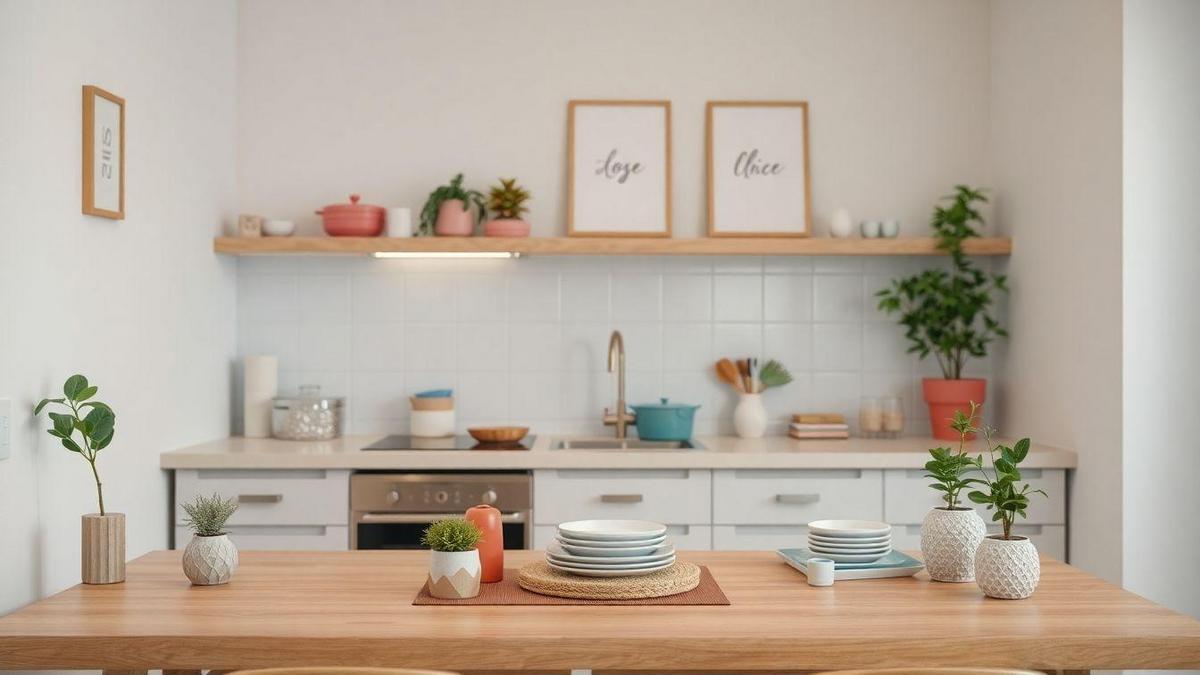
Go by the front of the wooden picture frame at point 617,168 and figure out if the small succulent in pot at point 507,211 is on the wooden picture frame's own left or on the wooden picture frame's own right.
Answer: on the wooden picture frame's own right

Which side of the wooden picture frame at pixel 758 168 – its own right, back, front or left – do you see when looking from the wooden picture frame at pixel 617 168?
right

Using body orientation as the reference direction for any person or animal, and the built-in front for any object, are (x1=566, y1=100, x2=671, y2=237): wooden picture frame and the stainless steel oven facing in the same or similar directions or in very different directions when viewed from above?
same or similar directions

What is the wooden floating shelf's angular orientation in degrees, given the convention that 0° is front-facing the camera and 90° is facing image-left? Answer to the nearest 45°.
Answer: approximately 0°

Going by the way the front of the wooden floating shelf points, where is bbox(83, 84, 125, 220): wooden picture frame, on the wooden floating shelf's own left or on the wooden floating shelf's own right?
on the wooden floating shelf's own right

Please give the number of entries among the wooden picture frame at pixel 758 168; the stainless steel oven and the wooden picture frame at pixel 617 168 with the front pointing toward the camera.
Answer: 3

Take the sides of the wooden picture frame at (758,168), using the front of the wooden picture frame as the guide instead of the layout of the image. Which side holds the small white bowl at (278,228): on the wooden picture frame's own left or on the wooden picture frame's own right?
on the wooden picture frame's own right

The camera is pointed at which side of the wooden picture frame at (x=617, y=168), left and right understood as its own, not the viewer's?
front

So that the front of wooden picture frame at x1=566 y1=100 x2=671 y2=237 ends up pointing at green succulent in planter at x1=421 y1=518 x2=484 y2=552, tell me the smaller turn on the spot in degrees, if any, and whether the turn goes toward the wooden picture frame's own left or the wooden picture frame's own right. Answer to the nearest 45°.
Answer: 0° — it already faces it

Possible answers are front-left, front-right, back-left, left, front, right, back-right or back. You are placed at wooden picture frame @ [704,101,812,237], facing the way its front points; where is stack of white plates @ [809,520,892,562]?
front

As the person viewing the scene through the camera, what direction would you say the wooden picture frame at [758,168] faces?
facing the viewer

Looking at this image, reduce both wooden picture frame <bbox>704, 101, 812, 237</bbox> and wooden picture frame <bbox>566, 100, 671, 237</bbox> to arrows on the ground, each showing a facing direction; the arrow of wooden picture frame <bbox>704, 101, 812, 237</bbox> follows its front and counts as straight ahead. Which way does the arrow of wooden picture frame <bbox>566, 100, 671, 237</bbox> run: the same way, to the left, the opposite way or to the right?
the same way

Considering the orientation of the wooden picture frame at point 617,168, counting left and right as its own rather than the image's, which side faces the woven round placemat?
front

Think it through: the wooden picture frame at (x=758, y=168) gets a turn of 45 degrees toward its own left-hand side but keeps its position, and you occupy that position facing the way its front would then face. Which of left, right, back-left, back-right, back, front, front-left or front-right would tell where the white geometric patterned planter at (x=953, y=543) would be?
front-right

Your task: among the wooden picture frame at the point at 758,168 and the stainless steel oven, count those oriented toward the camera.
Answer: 2

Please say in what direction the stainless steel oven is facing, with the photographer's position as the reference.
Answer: facing the viewer

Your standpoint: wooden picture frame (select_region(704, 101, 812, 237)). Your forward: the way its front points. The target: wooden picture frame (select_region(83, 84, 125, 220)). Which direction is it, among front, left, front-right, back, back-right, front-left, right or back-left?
front-right
